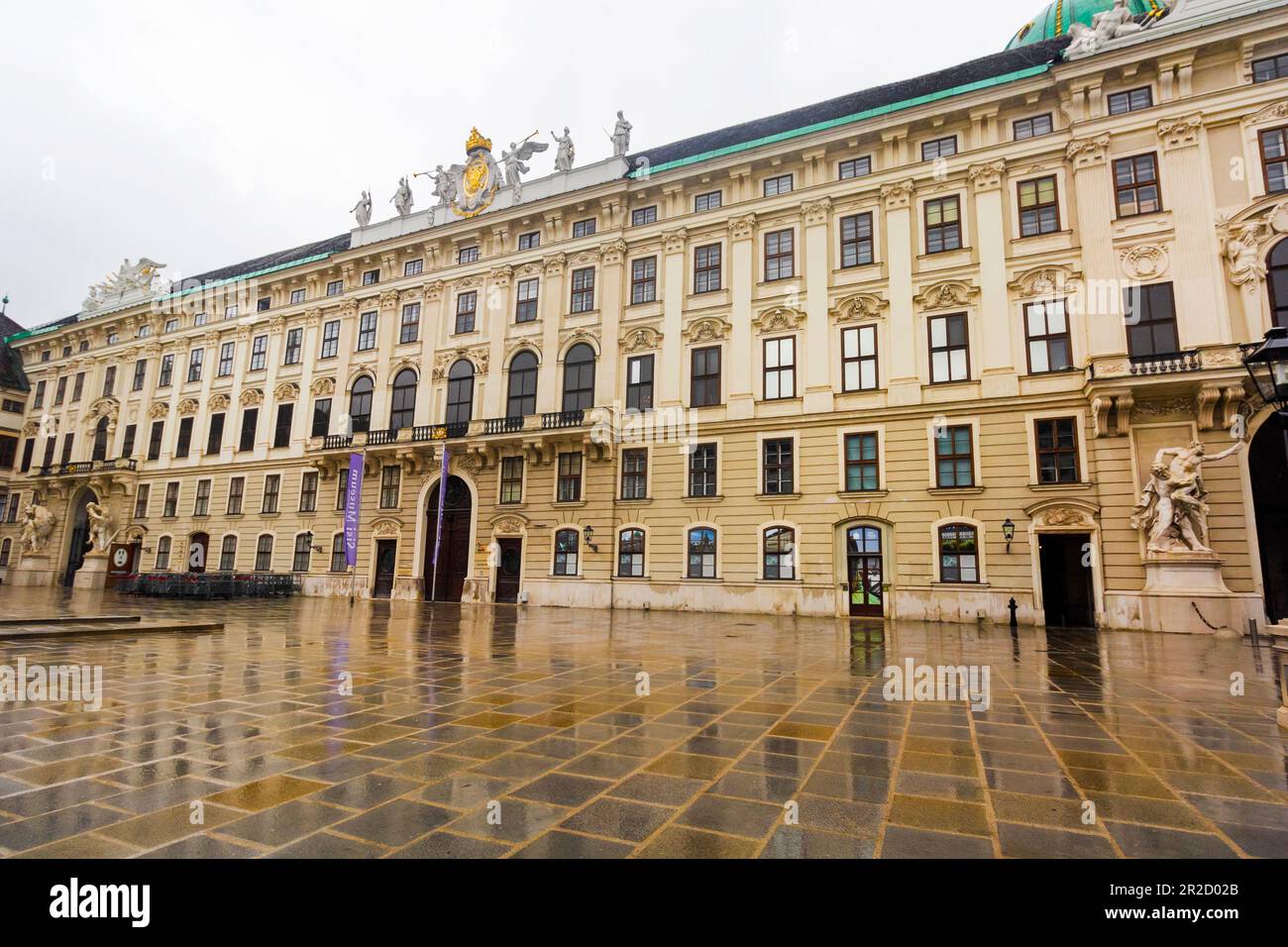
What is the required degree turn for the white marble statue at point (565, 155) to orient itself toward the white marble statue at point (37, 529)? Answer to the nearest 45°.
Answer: approximately 135° to its right

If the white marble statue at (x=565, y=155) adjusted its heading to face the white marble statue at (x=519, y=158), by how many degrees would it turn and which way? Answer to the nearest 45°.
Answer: approximately 135° to its right

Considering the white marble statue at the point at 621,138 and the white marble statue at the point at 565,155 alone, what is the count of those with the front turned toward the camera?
2

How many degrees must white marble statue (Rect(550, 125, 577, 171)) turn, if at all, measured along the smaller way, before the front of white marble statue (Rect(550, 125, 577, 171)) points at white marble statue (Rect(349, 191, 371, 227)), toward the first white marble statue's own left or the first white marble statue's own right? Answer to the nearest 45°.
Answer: approximately 135° to the first white marble statue's own right

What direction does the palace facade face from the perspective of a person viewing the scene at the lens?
facing the viewer and to the left of the viewer

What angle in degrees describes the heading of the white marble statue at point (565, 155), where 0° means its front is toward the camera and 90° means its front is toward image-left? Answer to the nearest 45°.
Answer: approximately 0°

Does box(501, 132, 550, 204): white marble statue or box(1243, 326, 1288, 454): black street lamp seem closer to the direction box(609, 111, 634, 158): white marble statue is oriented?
the black street lamp

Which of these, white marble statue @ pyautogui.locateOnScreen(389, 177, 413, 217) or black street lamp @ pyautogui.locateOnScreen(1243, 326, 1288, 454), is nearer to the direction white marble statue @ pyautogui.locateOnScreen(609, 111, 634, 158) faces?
the black street lamp

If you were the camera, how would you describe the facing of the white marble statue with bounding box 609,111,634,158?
facing the viewer

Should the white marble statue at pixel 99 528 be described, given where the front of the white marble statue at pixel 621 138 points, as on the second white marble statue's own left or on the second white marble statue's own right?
on the second white marble statue's own right

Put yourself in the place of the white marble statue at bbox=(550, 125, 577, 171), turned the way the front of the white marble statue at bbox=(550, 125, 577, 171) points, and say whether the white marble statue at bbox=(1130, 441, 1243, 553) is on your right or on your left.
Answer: on your left
